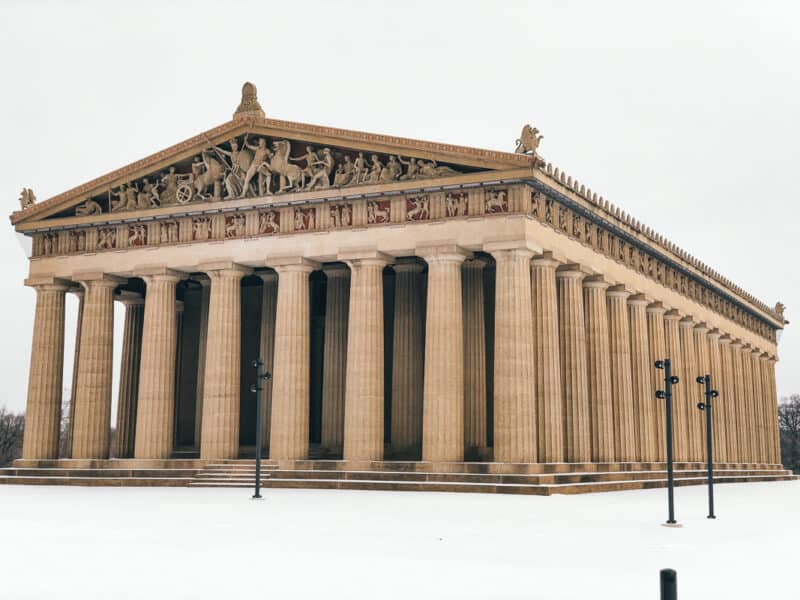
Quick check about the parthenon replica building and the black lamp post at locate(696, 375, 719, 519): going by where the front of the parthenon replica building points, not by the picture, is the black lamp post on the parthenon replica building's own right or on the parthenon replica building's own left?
on the parthenon replica building's own left

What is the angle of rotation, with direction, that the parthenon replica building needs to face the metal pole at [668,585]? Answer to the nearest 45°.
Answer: approximately 45° to its left

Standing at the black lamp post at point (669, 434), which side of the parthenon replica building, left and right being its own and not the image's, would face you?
left

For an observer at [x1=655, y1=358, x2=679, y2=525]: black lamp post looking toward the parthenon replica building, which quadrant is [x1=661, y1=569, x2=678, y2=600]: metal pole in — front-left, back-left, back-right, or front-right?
back-left

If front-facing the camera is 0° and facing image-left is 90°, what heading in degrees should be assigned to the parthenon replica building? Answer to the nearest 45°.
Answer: approximately 45°
